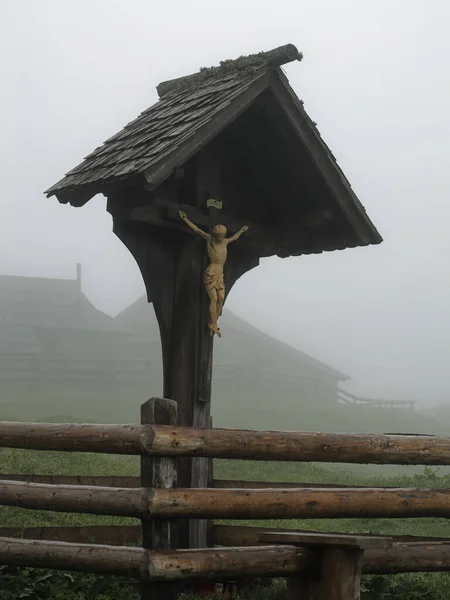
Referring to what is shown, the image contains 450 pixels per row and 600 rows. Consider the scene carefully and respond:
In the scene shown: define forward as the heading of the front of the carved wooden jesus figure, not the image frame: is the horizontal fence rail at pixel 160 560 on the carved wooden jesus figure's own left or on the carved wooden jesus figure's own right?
on the carved wooden jesus figure's own right

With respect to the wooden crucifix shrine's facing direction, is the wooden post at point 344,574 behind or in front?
in front

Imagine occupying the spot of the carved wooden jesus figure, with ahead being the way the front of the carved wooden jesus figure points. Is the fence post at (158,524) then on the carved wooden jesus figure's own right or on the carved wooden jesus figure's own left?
on the carved wooden jesus figure's own right

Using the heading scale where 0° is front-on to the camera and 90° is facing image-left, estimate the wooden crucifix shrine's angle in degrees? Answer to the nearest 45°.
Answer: approximately 315°

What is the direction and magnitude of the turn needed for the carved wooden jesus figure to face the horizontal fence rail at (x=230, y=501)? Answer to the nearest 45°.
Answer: approximately 45° to its right

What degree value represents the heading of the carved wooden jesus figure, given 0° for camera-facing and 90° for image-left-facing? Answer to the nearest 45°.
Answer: approximately 315°
